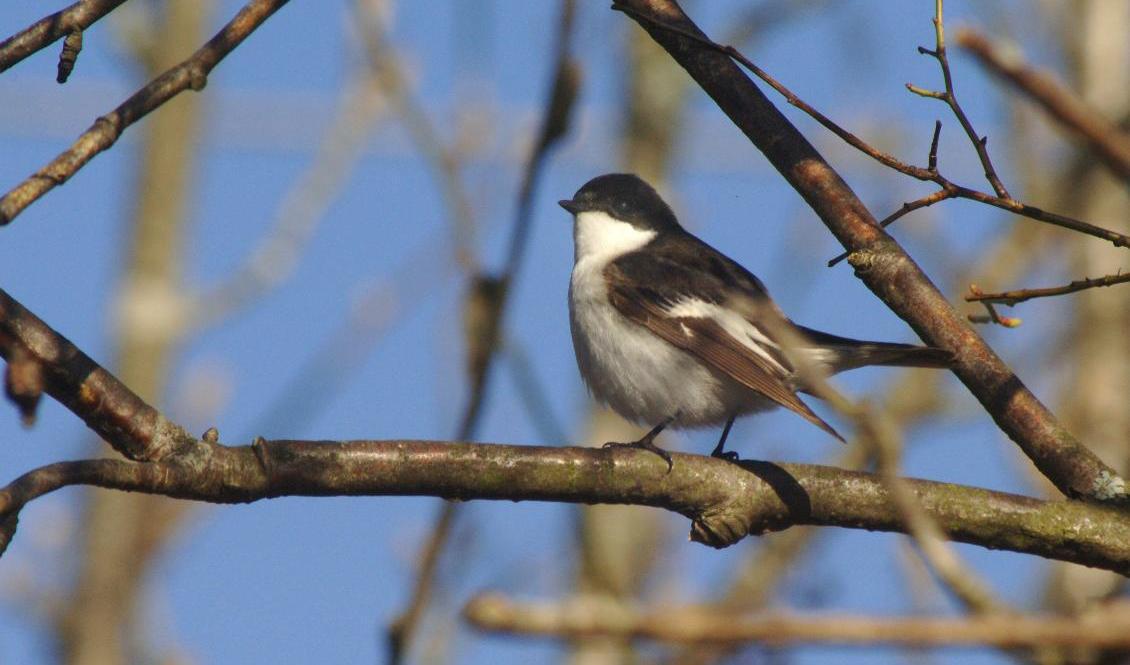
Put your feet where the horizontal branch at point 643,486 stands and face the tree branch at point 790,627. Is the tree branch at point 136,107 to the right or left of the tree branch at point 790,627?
right

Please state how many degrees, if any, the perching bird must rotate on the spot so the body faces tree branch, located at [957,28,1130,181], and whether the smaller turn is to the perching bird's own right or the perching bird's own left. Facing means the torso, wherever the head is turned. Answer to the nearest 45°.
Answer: approximately 90° to the perching bird's own left

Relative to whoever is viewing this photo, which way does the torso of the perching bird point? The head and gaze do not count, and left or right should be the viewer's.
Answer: facing to the left of the viewer

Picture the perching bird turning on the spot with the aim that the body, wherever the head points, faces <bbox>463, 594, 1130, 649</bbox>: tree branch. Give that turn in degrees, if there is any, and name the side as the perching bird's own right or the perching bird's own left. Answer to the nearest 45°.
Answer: approximately 90° to the perching bird's own left
